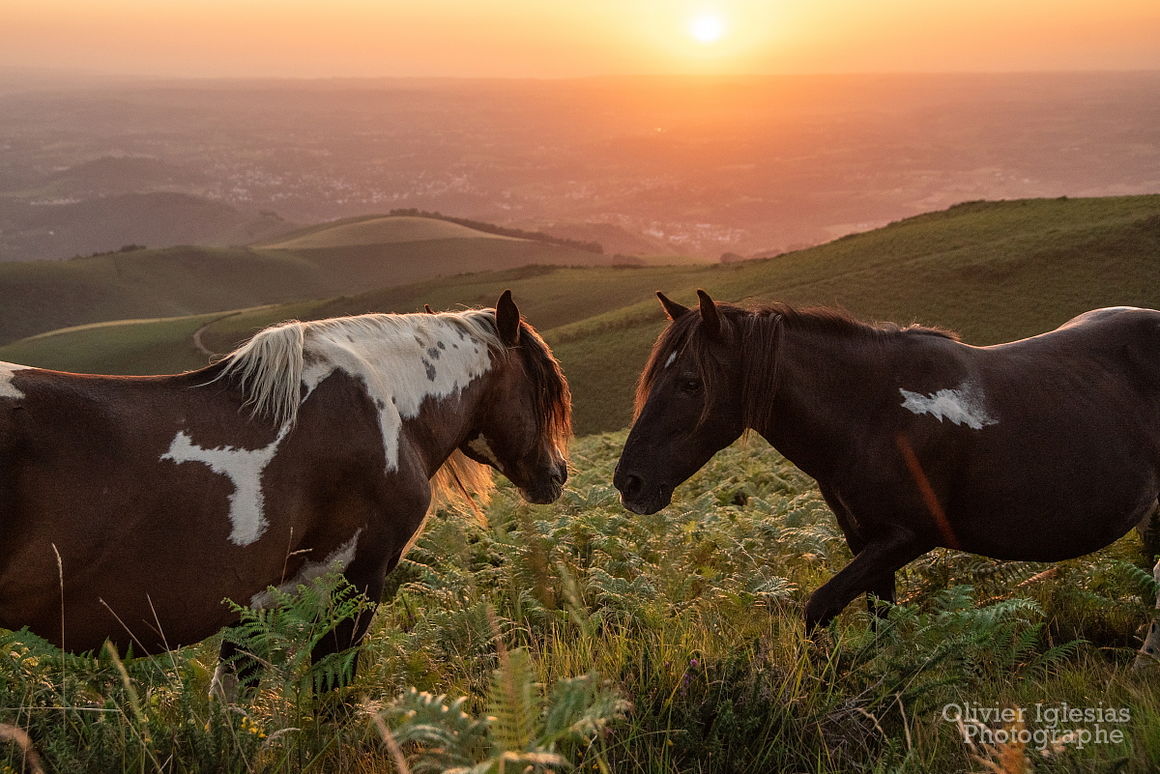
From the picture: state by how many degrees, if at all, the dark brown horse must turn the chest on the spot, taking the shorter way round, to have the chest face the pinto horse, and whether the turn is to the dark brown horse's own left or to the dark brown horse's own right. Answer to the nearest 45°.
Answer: approximately 45° to the dark brown horse's own left

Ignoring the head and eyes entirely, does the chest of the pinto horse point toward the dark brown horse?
yes

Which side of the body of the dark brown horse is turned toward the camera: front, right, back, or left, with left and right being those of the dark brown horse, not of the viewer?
left

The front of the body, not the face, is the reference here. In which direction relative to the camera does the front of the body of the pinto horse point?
to the viewer's right

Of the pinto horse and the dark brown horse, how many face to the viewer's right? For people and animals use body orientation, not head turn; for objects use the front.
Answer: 1
